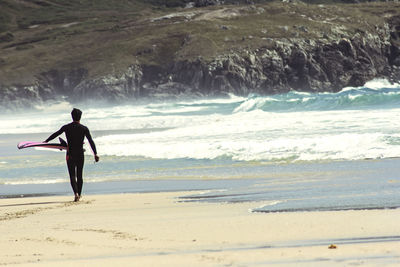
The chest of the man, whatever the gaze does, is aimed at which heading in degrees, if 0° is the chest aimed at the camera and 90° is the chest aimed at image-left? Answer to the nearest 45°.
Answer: approximately 180°
